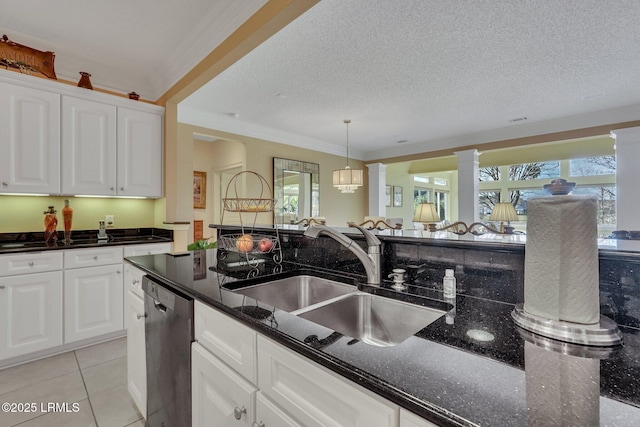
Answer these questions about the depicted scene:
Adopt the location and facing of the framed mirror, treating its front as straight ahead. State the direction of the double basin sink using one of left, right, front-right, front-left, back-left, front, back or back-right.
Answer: front-right

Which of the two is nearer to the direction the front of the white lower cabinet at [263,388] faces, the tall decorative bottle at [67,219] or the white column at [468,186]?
the tall decorative bottle

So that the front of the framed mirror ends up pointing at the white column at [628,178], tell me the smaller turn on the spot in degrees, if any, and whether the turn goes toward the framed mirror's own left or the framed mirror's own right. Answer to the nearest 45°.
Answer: approximately 45° to the framed mirror's own left

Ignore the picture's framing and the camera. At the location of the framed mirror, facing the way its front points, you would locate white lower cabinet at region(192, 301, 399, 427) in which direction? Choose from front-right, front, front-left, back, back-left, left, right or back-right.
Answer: front-right

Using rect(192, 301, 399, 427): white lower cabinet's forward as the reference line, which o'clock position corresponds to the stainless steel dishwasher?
The stainless steel dishwasher is roughly at 3 o'clock from the white lower cabinet.

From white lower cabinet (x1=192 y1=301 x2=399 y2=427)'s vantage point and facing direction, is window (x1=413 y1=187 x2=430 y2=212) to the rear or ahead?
to the rear

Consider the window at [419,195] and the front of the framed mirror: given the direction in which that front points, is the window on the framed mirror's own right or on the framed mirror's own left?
on the framed mirror's own left

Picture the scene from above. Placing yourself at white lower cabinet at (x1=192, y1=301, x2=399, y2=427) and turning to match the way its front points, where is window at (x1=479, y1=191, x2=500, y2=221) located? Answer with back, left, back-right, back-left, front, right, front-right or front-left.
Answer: back

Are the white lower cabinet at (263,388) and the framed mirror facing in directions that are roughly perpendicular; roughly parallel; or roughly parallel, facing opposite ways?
roughly perpendicular

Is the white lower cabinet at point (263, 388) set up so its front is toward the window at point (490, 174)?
no

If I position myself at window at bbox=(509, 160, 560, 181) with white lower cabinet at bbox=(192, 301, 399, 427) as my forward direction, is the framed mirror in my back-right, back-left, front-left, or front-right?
front-right

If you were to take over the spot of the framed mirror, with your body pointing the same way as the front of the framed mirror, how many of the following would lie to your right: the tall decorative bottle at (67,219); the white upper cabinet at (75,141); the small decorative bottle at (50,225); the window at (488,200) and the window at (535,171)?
3

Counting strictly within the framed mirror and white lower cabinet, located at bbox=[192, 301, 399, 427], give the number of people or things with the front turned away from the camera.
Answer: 0

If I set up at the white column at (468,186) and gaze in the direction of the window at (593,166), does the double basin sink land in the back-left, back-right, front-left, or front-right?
back-right

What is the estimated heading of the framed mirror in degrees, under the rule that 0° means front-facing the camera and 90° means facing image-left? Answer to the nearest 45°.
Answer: approximately 315°

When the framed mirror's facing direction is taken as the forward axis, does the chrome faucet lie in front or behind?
in front

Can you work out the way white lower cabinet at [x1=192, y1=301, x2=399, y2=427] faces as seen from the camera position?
facing the viewer and to the left of the viewer

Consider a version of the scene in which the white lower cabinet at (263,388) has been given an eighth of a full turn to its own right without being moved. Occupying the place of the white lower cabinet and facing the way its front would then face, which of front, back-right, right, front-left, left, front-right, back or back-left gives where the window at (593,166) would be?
back-right

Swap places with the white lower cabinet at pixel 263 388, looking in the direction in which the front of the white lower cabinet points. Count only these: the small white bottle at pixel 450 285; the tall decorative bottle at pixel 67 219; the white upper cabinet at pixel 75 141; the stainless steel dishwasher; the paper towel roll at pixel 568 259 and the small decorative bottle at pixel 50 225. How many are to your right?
4

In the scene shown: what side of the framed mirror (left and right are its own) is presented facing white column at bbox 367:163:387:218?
left

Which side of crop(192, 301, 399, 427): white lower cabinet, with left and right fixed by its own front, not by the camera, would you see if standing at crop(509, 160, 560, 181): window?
back

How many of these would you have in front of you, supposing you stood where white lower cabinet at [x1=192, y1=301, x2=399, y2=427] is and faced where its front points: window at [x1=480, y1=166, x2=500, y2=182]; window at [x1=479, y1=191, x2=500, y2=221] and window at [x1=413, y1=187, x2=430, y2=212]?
0

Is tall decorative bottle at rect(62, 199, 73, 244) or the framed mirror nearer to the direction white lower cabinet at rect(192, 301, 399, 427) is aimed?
the tall decorative bottle
